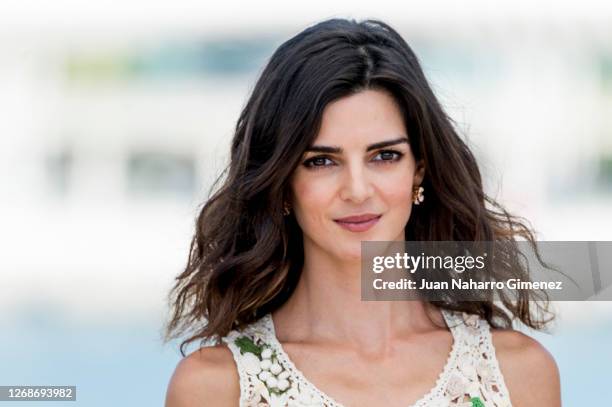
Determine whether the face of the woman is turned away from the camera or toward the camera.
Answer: toward the camera

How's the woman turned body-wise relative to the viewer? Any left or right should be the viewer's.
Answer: facing the viewer
